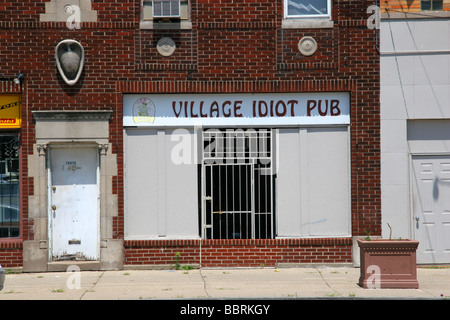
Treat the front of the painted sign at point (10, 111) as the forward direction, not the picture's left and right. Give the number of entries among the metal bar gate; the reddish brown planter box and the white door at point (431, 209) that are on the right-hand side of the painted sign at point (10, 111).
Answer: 0

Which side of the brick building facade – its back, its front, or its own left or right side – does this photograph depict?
front

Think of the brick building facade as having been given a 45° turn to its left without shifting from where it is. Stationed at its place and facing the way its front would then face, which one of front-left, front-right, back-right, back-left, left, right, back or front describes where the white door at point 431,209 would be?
front-left

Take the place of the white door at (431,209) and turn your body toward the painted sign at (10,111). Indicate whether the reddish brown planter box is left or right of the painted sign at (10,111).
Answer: left

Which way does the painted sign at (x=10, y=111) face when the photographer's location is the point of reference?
facing the viewer
